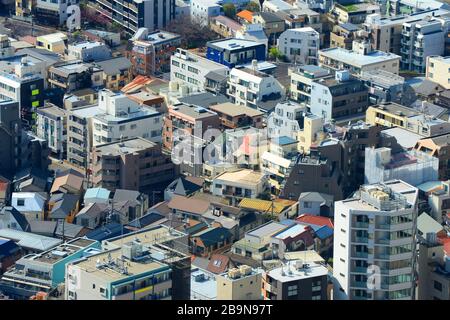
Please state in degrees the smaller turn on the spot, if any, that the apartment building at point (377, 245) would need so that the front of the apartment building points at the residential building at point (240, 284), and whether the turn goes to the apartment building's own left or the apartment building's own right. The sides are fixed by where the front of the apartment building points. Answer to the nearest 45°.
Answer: approximately 90° to the apartment building's own right

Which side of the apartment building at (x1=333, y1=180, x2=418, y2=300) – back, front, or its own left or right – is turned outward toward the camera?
front

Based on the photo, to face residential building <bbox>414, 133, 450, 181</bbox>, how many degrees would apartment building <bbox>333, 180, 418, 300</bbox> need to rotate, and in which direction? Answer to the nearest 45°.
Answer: approximately 180°

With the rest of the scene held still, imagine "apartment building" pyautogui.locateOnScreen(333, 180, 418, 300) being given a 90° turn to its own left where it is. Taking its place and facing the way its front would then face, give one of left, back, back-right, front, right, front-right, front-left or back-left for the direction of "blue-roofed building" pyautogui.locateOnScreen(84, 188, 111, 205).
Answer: back-left

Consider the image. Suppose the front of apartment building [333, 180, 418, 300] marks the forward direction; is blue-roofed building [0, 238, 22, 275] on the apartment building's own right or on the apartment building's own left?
on the apartment building's own right

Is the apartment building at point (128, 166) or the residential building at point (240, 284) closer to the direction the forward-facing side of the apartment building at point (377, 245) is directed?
the residential building

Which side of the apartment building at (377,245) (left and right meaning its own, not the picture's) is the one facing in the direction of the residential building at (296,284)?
right

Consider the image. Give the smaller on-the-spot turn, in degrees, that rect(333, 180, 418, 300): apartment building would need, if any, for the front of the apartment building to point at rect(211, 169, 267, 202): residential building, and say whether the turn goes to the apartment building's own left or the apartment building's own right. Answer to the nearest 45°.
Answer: approximately 135° to the apartment building's own right

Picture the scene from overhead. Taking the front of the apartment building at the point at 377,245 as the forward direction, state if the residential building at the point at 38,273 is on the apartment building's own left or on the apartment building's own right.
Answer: on the apartment building's own right

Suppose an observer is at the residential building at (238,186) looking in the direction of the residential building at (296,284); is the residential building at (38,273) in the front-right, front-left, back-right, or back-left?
front-right

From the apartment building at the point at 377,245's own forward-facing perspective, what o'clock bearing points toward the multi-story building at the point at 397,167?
The multi-story building is roughly at 6 o'clock from the apartment building.

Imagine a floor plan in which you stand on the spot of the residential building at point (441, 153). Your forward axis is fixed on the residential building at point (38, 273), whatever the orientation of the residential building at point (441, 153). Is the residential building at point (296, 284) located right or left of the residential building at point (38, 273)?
left

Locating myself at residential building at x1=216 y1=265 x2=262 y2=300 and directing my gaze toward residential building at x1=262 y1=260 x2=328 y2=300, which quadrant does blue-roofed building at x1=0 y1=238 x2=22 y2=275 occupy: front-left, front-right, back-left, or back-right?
back-left

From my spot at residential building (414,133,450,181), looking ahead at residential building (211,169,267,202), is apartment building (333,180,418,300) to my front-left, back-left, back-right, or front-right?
front-left
